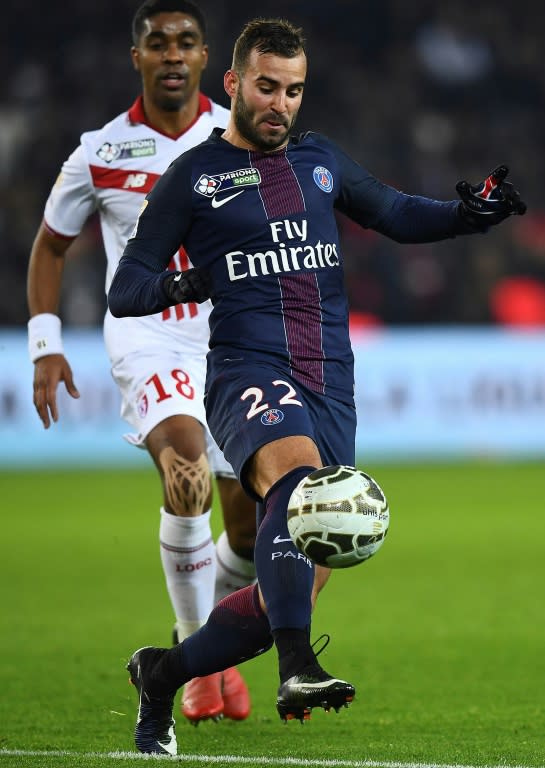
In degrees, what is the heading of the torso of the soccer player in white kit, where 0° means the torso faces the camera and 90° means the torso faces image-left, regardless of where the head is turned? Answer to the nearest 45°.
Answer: approximately 0°

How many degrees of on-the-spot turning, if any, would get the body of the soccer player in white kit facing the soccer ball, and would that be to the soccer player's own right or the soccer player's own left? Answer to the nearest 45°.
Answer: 0° — they already face it

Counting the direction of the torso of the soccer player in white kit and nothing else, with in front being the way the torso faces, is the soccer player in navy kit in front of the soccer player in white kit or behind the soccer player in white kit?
in front
